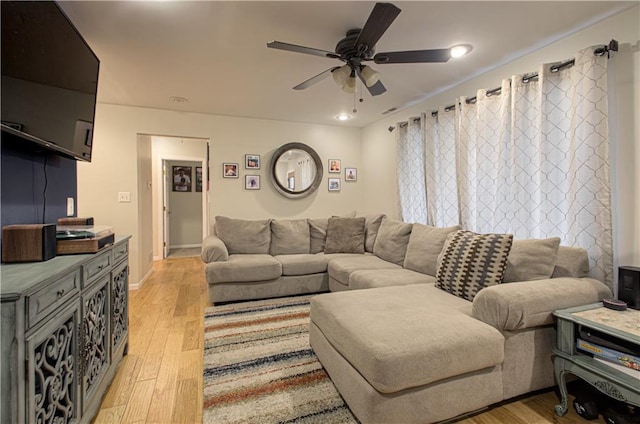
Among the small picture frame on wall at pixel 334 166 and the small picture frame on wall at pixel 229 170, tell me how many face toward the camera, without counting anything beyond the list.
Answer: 2

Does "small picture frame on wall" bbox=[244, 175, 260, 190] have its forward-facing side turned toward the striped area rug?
yes

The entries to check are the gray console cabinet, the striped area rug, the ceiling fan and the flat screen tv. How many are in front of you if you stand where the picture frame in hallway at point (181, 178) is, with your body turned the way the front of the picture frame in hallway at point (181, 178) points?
4

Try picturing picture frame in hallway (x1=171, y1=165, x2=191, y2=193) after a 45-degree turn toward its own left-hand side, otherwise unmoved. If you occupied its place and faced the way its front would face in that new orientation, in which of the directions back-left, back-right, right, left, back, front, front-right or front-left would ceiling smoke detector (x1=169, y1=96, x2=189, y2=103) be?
front-right

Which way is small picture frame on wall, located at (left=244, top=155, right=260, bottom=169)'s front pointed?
toward the camera

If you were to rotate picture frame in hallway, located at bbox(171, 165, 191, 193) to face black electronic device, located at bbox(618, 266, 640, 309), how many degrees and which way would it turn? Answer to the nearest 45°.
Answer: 0° — it already faces it

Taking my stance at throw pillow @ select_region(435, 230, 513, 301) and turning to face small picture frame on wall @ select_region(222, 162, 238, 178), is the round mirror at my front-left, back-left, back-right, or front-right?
front-right

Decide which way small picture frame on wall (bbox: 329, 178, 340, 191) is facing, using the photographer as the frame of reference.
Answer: facing the viewer

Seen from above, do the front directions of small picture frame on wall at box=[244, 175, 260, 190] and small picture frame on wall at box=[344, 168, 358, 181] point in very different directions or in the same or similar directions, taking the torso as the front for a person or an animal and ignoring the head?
same or similar directions

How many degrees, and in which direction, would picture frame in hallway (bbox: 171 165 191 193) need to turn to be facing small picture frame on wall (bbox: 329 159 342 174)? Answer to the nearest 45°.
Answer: approximately 45° to its left

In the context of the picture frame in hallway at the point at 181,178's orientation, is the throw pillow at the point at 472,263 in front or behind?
in front

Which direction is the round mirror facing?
toward the camera
